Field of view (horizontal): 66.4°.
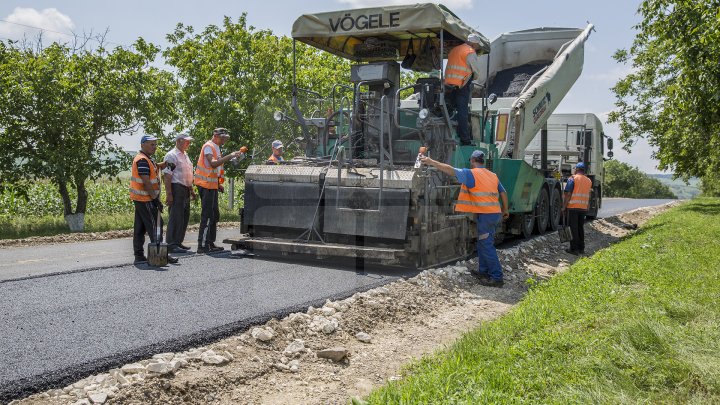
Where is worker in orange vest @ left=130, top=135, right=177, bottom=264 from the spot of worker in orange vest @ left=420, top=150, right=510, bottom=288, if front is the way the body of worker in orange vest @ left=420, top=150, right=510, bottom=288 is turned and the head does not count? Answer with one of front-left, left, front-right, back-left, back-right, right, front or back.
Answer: front-left

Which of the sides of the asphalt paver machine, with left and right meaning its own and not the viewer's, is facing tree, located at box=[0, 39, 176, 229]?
left

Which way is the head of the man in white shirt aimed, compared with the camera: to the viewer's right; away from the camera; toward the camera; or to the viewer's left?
to the viewer's right

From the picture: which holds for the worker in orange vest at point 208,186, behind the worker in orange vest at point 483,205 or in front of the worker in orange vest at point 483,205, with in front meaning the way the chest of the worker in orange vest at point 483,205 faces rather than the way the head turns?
in front

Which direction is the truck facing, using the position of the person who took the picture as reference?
facing away from the viewer and to the right of the viewer

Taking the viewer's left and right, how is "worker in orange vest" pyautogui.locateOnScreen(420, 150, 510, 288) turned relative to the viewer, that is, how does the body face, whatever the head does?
facing away from the viewer and to the left of the viewer

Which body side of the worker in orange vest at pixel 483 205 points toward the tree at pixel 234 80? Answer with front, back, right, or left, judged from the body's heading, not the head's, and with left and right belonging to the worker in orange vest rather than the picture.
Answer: front

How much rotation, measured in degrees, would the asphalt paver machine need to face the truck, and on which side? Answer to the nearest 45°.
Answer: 0° — it already faces it

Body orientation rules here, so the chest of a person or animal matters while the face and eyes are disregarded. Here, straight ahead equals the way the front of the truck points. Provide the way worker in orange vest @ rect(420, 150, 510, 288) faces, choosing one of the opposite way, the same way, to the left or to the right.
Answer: to the left

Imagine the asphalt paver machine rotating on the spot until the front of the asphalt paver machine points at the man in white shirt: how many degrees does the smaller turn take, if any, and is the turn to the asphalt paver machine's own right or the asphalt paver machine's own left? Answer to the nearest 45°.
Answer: approximately 135° to the asphalt paver machine's own left
